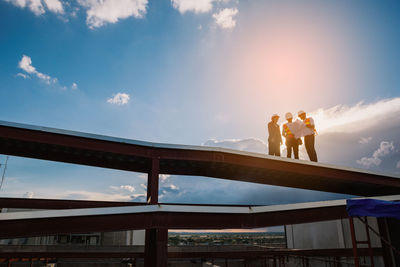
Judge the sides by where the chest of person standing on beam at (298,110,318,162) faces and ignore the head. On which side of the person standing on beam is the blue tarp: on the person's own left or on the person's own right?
on the person's own left

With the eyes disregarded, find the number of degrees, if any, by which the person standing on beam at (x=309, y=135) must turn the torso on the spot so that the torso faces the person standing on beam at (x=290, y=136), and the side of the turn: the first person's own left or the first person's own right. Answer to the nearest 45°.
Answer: approximately 45° to the first person's own right

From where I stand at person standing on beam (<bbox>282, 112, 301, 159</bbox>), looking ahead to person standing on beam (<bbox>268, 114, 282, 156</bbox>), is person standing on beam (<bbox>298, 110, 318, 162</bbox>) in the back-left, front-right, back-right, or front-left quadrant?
back-left

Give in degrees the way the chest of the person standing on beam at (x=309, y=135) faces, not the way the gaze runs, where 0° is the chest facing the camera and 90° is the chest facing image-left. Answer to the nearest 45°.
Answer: approximately 45°

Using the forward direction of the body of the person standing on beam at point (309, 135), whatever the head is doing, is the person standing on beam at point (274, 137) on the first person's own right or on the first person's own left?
on the first person's own right
